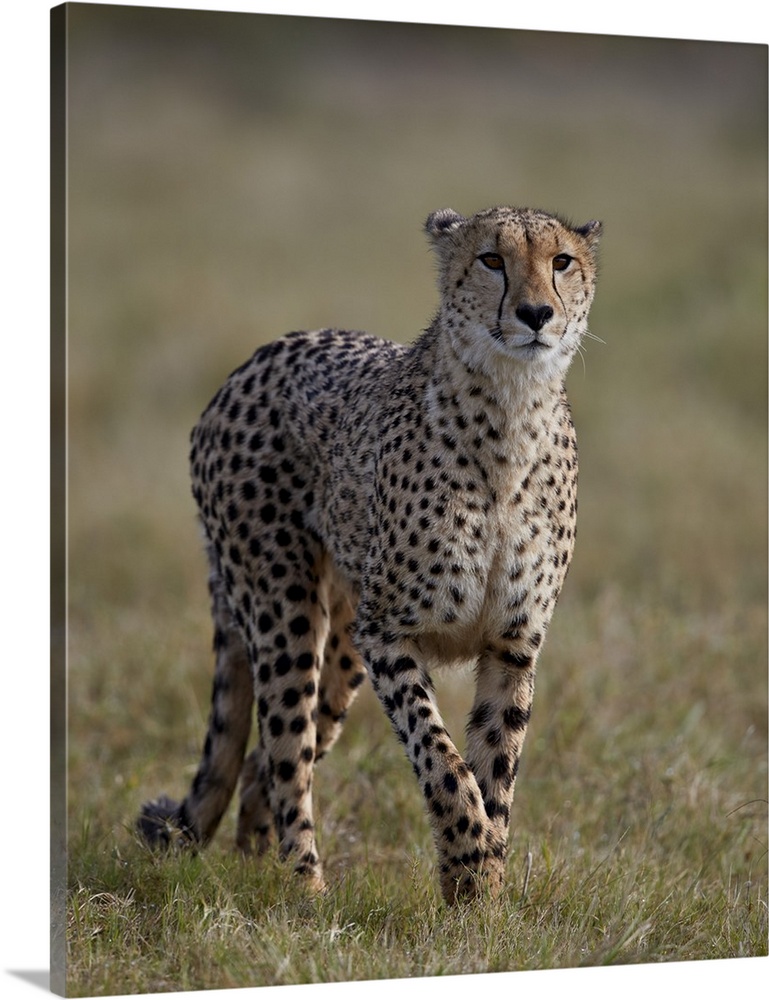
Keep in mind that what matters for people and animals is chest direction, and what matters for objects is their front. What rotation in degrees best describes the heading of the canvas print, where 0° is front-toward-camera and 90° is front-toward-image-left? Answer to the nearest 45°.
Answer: approximately 315°
